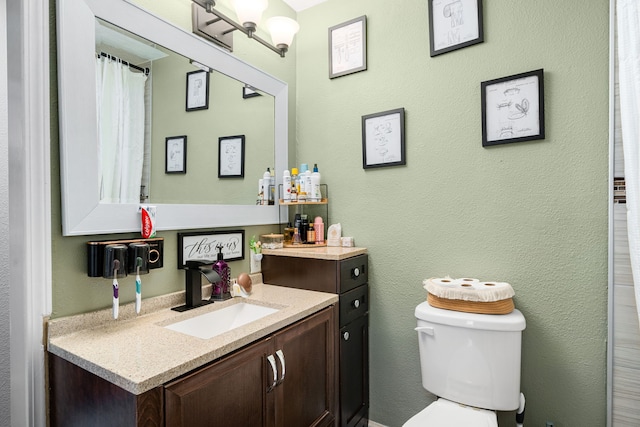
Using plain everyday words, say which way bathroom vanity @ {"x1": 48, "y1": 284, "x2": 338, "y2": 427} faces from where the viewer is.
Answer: facing the viewer and to the right of the viewer

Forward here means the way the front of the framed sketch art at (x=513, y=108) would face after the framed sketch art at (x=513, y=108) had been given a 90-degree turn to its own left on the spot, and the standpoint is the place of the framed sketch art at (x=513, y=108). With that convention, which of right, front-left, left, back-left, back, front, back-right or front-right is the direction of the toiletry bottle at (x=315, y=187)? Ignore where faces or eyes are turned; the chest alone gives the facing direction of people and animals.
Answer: back-right

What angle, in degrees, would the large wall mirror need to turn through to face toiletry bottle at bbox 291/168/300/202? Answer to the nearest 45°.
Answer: approximately 90° to its left

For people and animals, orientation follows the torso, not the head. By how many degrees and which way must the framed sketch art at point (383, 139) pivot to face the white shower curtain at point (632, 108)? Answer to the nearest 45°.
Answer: approximately 90° to its left

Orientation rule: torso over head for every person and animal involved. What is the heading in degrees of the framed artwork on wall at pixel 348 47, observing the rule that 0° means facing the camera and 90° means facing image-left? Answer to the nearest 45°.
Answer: approximately 45°

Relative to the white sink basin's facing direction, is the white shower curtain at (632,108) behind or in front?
in front
